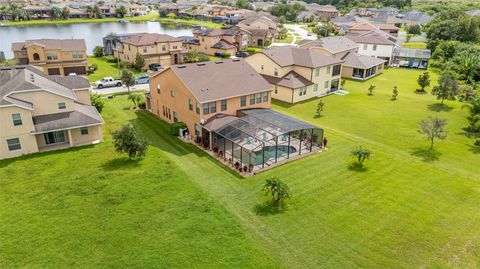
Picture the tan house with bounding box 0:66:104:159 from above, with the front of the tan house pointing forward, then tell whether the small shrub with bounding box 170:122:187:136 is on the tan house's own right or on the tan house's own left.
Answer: on the tan house's own right

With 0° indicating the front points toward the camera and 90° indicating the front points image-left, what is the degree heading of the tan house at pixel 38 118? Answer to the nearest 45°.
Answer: approximately 180°

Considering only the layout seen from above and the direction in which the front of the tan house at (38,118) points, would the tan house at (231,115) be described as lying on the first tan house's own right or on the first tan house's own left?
on the first tan house's own right

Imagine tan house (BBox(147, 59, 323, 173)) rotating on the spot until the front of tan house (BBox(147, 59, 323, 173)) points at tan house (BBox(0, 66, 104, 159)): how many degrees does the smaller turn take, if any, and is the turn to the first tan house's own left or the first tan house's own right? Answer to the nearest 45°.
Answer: approximately 45° to the first tan house's own left

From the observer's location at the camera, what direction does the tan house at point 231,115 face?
facing away from the viewer and to the left of the viewer
